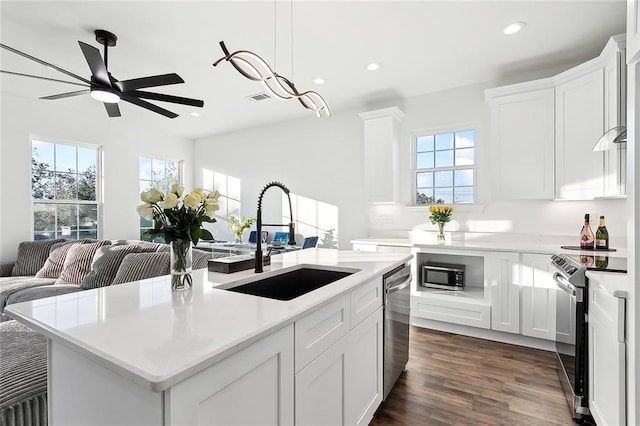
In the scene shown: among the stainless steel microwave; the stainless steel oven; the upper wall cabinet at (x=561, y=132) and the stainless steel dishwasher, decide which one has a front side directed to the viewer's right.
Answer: the stainless steel dishwasher

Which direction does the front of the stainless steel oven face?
to the viewer's left

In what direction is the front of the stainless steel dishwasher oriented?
to the viewer's right

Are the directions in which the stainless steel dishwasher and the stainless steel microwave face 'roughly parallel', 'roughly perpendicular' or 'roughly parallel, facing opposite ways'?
roughly perpendicular

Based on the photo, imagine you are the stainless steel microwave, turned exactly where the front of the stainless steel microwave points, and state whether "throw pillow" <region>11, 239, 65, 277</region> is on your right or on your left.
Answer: on your right

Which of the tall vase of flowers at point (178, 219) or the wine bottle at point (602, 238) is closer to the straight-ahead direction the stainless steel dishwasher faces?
the wine bottle

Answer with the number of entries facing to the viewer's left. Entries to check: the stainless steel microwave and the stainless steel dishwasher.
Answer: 0

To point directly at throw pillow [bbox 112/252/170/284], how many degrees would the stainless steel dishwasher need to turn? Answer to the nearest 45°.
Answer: approximately 180°

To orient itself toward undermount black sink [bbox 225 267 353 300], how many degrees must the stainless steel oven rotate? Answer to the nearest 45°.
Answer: approximately 45° to its left

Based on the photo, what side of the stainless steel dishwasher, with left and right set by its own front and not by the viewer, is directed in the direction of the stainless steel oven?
front

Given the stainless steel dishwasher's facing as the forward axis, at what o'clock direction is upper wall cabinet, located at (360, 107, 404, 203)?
The upper wall cabinet is roughly at 9 o'clock from the stainless steel dishwasher.

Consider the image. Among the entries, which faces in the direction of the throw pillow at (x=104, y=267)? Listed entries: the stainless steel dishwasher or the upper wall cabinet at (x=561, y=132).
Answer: the upper wall cabinet
